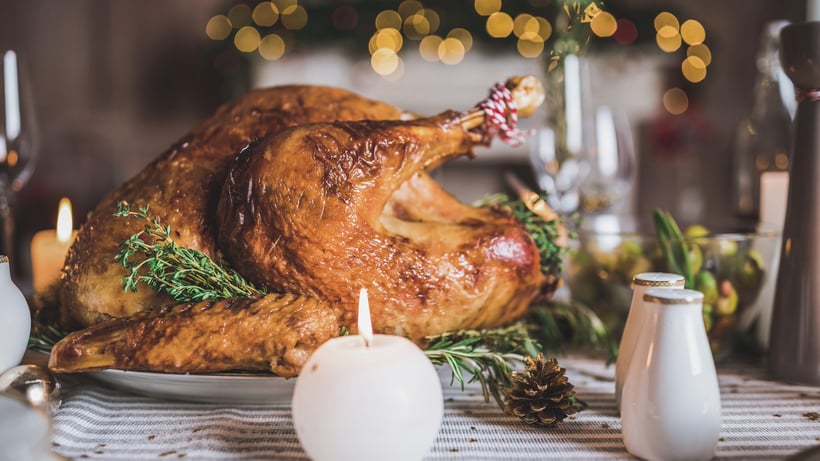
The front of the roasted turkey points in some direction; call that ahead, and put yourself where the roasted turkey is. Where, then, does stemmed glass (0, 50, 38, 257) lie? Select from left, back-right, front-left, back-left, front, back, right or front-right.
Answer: front-right

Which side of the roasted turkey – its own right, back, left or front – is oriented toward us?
left
